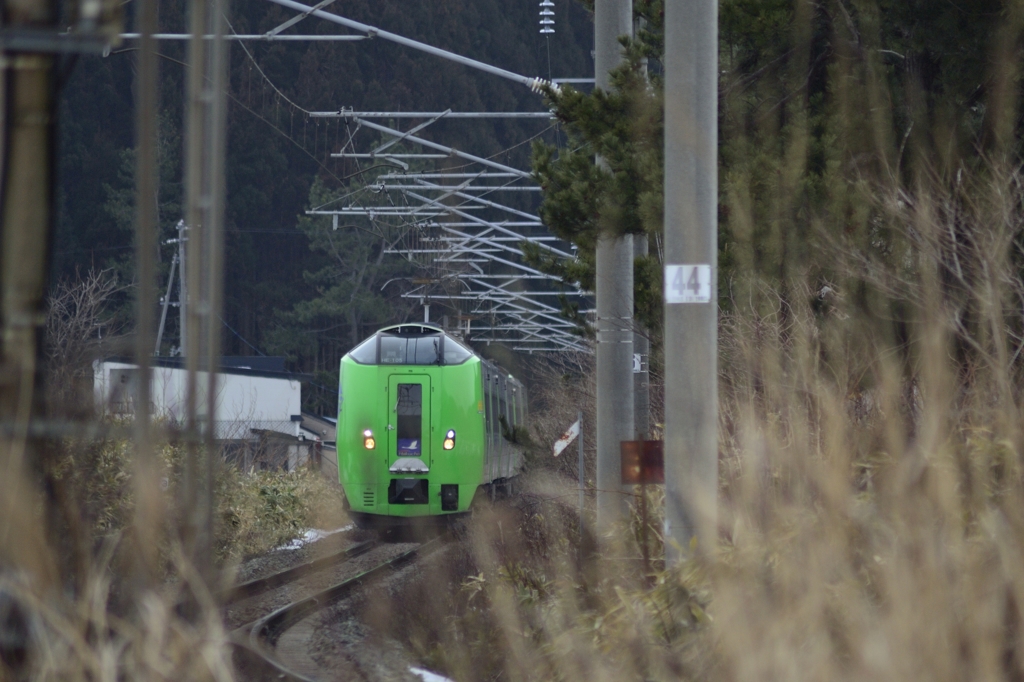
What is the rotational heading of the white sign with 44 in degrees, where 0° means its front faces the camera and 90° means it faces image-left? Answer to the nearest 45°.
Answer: approximately 0°

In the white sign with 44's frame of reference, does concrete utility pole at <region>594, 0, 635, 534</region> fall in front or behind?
behind

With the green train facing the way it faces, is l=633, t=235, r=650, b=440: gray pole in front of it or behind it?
in front

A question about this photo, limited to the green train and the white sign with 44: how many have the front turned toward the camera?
2

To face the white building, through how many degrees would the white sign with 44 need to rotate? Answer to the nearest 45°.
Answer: approximately 135° to its right

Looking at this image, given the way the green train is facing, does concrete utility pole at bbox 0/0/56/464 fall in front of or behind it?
in front

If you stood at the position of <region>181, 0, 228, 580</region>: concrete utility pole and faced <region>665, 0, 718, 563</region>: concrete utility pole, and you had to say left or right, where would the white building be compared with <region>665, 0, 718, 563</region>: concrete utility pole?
left

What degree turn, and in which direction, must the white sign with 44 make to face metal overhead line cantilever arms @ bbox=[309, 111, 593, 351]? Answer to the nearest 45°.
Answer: approximately 180°

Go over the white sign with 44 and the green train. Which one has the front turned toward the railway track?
the green train

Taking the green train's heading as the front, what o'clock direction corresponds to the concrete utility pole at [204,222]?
The concrete utility pole is roughly at 12 o'clock from the green train.
